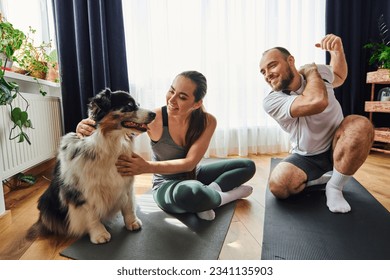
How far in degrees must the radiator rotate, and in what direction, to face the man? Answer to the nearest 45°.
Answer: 0° — it already faces them

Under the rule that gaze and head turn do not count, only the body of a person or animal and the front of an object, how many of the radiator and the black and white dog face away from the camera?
0

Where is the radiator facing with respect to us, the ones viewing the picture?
facing the viewer and to the right of the viewer

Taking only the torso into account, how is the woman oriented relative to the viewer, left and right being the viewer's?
facing the viewer and to the left of the viewer

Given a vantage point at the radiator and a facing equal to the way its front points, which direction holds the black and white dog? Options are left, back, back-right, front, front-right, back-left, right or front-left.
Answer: front-right

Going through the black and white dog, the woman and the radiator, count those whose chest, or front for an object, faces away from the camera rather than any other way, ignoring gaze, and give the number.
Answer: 0

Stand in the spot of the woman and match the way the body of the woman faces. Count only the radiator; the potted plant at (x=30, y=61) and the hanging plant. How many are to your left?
0

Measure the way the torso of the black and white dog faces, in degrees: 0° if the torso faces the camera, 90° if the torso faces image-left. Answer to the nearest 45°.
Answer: approximately 315°

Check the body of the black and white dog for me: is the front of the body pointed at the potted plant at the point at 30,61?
no

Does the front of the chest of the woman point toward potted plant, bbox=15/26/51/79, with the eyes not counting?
no

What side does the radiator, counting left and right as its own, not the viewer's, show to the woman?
front

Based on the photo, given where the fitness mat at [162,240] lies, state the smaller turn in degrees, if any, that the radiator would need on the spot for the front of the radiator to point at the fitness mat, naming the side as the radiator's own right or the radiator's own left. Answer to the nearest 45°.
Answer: approximately 45° to the radiator's own right

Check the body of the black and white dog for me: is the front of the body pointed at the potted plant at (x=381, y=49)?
no

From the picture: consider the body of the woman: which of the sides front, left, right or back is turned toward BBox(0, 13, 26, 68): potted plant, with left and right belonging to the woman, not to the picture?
right

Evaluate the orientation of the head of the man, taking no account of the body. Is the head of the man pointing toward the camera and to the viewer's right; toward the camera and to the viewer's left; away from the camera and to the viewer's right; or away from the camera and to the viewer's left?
toward the camera and to the viewer's left
